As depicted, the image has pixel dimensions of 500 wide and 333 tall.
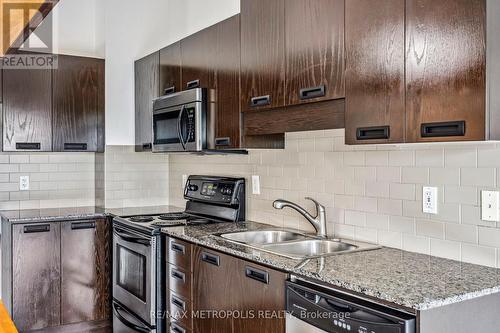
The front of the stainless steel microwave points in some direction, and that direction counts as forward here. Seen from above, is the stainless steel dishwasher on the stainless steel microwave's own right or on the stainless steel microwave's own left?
on the stainless steel microwave's own left

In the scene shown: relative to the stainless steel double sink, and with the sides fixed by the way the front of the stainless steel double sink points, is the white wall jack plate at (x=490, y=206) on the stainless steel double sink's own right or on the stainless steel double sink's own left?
on the stainless steel double sink's own left

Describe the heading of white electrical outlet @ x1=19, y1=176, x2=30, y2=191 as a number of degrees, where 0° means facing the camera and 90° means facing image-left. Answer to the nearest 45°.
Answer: approximately 0°

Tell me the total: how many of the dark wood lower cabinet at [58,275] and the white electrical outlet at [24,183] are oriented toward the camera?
2

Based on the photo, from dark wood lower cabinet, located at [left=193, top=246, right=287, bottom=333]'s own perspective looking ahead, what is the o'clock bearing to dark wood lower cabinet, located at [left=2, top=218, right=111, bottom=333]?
dark wood lower cabinet, located at [left=2, top=218, right=111, bottom=333] is roughly at 3 o'clock from dark wood lower cabinet, located at [left=193, top=246, right=287, bottom=333].

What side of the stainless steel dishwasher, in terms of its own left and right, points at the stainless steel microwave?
right

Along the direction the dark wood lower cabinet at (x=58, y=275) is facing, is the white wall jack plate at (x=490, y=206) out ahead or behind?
ahead

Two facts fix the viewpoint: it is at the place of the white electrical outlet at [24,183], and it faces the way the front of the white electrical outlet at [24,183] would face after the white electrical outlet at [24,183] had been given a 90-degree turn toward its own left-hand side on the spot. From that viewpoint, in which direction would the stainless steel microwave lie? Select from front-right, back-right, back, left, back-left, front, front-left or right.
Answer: front-right

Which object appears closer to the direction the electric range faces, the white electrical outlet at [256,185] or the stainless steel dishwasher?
the stainless steel dishwasher
